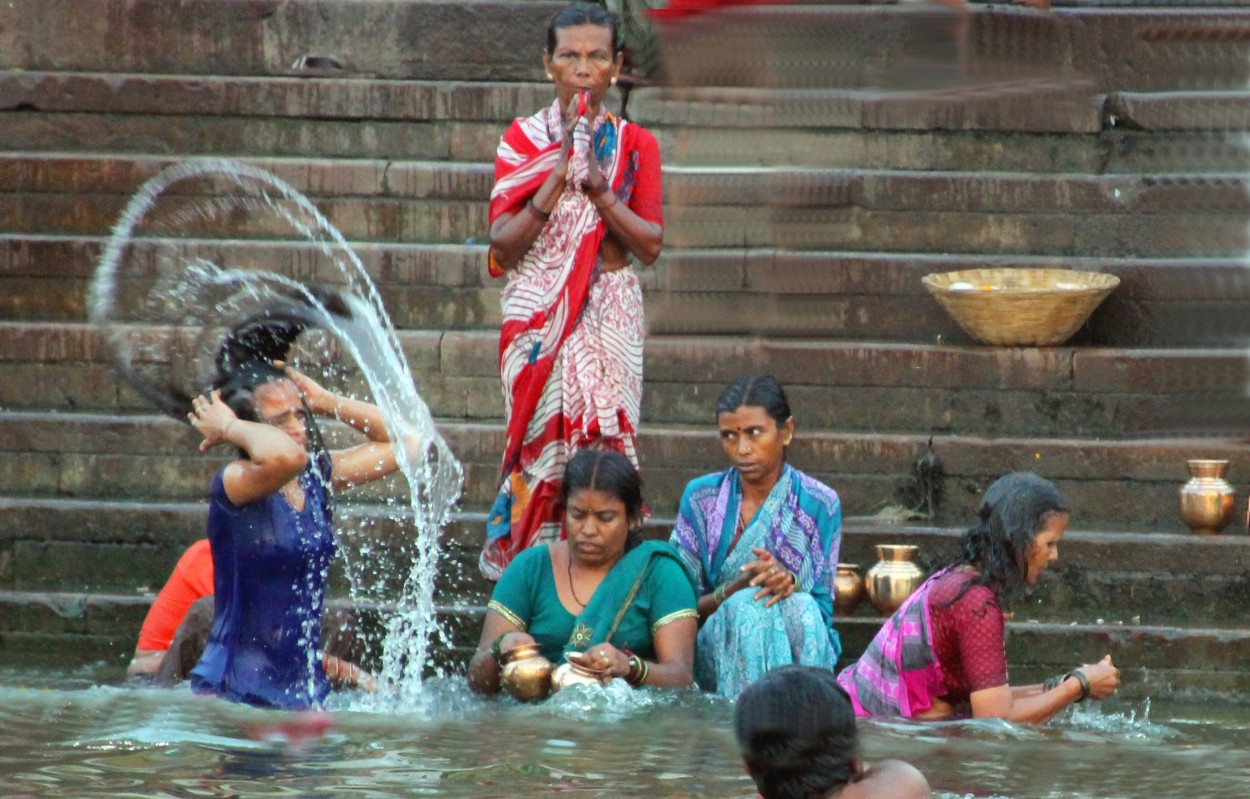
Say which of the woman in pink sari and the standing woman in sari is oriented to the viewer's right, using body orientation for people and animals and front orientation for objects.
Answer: the woman in pink sari

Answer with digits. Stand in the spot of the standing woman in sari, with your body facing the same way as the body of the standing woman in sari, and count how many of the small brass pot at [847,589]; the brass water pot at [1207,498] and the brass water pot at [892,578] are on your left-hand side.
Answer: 3

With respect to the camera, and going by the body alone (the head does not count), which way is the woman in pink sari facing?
to the viewer's right

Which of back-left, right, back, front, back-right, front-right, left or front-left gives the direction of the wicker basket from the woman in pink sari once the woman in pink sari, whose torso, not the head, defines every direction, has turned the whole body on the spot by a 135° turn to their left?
front-right

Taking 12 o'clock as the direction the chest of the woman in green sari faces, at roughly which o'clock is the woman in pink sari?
The woman in pink sari is roughly at 10 o'clock from the woman in green sari.

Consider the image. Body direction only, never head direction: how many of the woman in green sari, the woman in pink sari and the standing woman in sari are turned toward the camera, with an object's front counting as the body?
2

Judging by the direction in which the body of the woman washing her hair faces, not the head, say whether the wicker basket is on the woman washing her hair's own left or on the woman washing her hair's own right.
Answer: on the woman washing her hair's own left

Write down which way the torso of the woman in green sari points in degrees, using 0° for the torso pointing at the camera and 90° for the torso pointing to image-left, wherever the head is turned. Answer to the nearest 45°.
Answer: approximately 0°

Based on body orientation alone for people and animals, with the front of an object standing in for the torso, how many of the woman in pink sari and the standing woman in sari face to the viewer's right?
1

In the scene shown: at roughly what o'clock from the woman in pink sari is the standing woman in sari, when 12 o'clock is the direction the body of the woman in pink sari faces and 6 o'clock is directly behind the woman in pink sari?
The standing woman in sari is roughly at 7 o'clock from the woman in pink sari.

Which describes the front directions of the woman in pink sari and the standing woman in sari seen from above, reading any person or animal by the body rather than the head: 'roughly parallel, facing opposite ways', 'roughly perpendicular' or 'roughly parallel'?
roughly perpendicular
